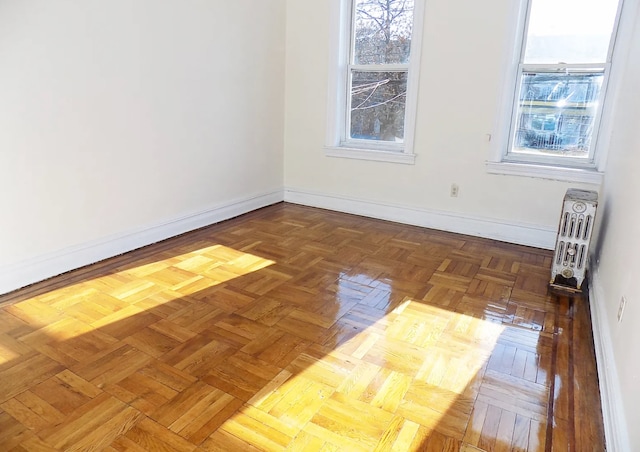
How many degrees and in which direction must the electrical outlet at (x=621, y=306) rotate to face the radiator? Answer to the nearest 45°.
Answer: approximately 90° to its right

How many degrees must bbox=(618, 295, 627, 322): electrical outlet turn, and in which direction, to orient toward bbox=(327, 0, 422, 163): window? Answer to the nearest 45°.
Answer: approximately 45° to its right

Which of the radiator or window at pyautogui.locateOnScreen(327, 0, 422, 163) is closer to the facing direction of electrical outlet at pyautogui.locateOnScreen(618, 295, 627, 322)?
the window

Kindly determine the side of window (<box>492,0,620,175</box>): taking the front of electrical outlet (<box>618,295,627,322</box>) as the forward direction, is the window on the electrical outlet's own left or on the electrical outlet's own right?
on the electrical outlet's own right

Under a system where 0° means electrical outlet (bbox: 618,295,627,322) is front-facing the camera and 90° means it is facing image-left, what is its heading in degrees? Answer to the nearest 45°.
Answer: approximately 90°

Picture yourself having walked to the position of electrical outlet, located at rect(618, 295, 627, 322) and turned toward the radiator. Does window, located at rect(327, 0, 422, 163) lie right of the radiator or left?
left
